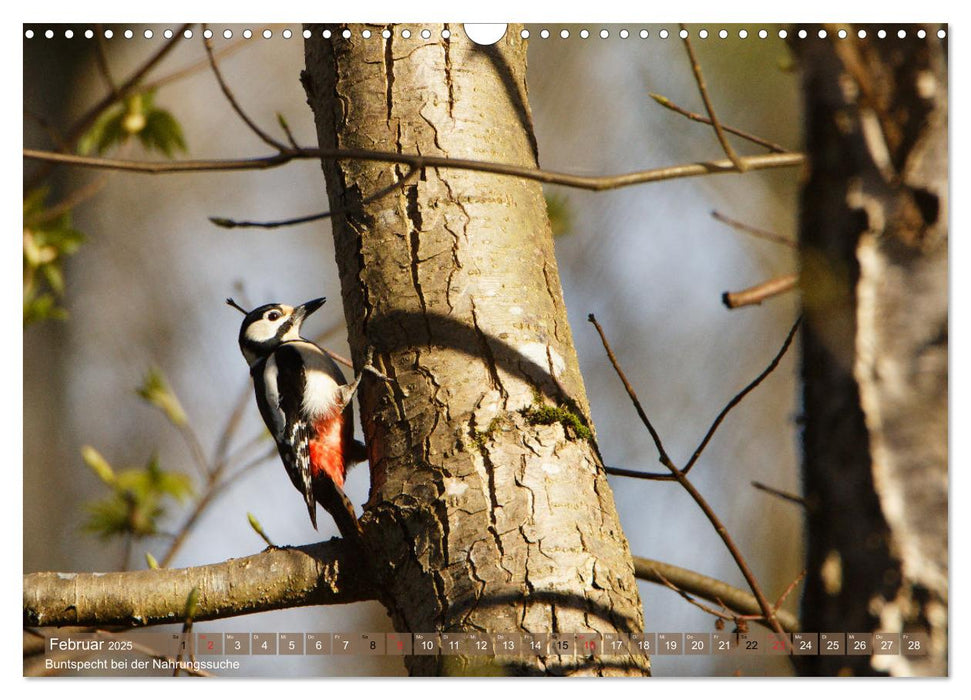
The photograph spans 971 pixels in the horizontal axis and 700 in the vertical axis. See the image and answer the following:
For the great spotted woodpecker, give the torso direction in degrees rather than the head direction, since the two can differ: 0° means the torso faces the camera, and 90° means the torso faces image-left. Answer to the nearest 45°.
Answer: approximately 270°

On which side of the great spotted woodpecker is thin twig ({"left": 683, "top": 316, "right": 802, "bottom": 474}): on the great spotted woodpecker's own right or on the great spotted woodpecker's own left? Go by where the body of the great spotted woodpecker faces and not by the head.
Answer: on the great spotted woodpecker's own right
